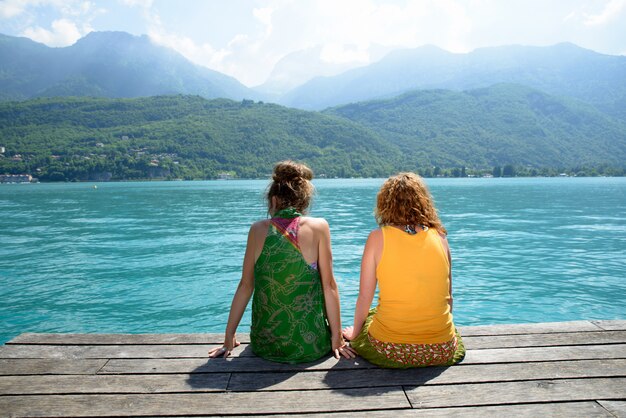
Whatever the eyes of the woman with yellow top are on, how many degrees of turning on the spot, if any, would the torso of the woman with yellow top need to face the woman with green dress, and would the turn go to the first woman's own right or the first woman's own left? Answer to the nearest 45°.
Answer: approximately 90° to the first woman's own left

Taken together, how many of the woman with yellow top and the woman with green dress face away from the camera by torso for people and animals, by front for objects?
2

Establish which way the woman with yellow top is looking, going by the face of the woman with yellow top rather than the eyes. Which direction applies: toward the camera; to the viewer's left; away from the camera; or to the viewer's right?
away from the camera

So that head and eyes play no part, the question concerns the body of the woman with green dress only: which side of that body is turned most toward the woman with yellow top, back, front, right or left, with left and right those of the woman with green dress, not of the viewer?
right

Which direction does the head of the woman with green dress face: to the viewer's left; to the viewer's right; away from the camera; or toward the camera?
away from the camera

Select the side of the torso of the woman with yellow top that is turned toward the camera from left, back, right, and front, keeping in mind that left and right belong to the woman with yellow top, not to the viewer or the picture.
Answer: back

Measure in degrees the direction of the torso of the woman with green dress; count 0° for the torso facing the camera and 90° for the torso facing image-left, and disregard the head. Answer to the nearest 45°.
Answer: approximately 180°
